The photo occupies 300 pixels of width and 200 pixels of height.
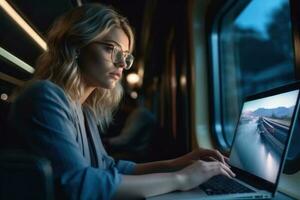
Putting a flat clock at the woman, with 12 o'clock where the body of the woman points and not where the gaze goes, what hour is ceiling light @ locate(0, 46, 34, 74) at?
The ceiling light is roughly at 8 o'clock from the woman.

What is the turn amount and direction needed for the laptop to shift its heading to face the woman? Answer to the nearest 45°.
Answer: approximately 45° to its right

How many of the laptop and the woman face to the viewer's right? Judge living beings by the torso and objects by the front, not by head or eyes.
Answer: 1

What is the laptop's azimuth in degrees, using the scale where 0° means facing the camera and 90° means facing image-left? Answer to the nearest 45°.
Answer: approximately 45°

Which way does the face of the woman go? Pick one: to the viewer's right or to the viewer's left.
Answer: to the viewer's right

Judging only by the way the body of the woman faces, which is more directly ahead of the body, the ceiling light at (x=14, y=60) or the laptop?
the laptop

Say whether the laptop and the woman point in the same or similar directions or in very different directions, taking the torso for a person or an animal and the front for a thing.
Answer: very different directions

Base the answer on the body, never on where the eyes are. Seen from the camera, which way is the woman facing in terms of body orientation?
to the viewer's right

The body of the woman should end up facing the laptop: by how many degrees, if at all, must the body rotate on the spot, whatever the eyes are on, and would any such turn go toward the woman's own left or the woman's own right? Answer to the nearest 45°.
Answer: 0° — they already face it

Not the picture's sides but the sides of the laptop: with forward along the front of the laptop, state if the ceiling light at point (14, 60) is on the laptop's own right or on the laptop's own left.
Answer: on the laptop's own right
